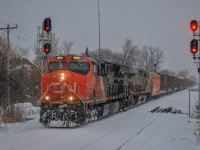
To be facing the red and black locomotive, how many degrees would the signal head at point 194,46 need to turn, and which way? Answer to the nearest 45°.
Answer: approximately 90° to its right

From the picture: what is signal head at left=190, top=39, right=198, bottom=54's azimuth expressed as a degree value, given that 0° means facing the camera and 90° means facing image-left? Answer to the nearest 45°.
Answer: approximately 0°

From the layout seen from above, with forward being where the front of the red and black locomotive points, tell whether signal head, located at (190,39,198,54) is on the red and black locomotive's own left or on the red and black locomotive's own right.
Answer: on the red and black locomotive's own left

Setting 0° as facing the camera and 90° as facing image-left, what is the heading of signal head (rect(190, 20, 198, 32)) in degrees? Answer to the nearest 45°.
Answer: approximately 0°

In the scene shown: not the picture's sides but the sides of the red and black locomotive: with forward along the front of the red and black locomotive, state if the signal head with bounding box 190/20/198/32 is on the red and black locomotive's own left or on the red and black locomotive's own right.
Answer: on the red and black locomotive's own left

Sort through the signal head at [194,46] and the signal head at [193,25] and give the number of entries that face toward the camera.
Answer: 2

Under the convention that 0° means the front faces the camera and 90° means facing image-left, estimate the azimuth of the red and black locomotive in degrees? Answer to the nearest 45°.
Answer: approximately 45°
